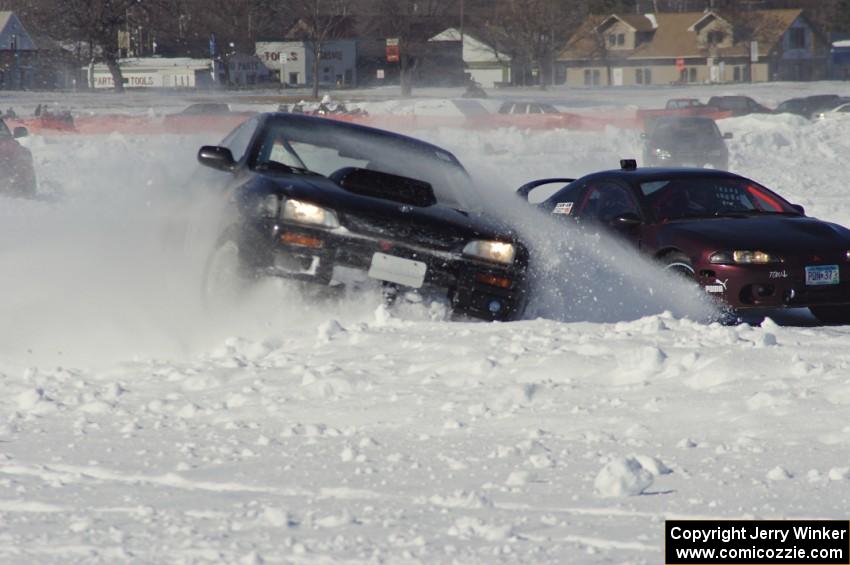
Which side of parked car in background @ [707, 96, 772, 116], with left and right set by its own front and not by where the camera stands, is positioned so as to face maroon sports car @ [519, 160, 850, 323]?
right

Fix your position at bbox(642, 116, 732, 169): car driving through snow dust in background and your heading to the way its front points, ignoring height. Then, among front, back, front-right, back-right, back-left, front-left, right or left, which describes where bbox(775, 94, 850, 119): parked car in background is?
back

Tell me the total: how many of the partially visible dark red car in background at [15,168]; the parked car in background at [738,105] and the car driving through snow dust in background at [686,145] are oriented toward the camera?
2

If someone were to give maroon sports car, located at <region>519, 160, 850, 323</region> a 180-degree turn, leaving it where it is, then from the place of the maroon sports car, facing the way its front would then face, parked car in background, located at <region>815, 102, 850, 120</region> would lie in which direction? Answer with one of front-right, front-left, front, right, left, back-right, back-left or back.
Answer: front-right

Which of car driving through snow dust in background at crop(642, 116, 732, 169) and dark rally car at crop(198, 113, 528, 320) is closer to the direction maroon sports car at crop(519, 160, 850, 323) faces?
the dark rally car

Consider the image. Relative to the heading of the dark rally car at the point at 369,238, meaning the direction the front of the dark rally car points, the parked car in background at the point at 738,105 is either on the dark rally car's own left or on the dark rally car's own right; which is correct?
on the dark rally car's own left

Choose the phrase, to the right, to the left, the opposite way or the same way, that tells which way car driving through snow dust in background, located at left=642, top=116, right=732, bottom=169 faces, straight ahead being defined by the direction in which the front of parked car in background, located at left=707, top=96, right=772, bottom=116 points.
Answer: to the right

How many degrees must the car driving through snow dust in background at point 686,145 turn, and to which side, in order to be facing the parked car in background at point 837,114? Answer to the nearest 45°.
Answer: approximately 180°

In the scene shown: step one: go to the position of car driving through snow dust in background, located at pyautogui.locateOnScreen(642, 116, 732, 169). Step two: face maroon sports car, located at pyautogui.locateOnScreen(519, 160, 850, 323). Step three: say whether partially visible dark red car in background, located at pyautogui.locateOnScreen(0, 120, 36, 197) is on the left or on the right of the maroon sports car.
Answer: right

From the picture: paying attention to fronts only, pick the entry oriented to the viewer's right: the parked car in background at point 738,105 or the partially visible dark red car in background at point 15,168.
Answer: the parked car in background at point 738,105

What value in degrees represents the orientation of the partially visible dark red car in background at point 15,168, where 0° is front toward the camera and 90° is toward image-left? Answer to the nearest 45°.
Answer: approximately 0°

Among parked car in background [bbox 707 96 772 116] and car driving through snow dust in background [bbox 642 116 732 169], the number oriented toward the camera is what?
1

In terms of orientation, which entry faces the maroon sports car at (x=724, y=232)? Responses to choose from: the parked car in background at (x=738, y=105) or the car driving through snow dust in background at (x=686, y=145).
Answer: the car driving through snow dust in background at (x=686, y=145)

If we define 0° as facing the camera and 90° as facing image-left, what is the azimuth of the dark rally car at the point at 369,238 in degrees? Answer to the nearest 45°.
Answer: approximately 315°

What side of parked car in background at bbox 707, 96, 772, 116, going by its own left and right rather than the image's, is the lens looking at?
right

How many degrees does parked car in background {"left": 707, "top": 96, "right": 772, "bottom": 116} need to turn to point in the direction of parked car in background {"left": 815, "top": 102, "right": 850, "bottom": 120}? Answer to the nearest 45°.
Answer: approximately 45° to its right
